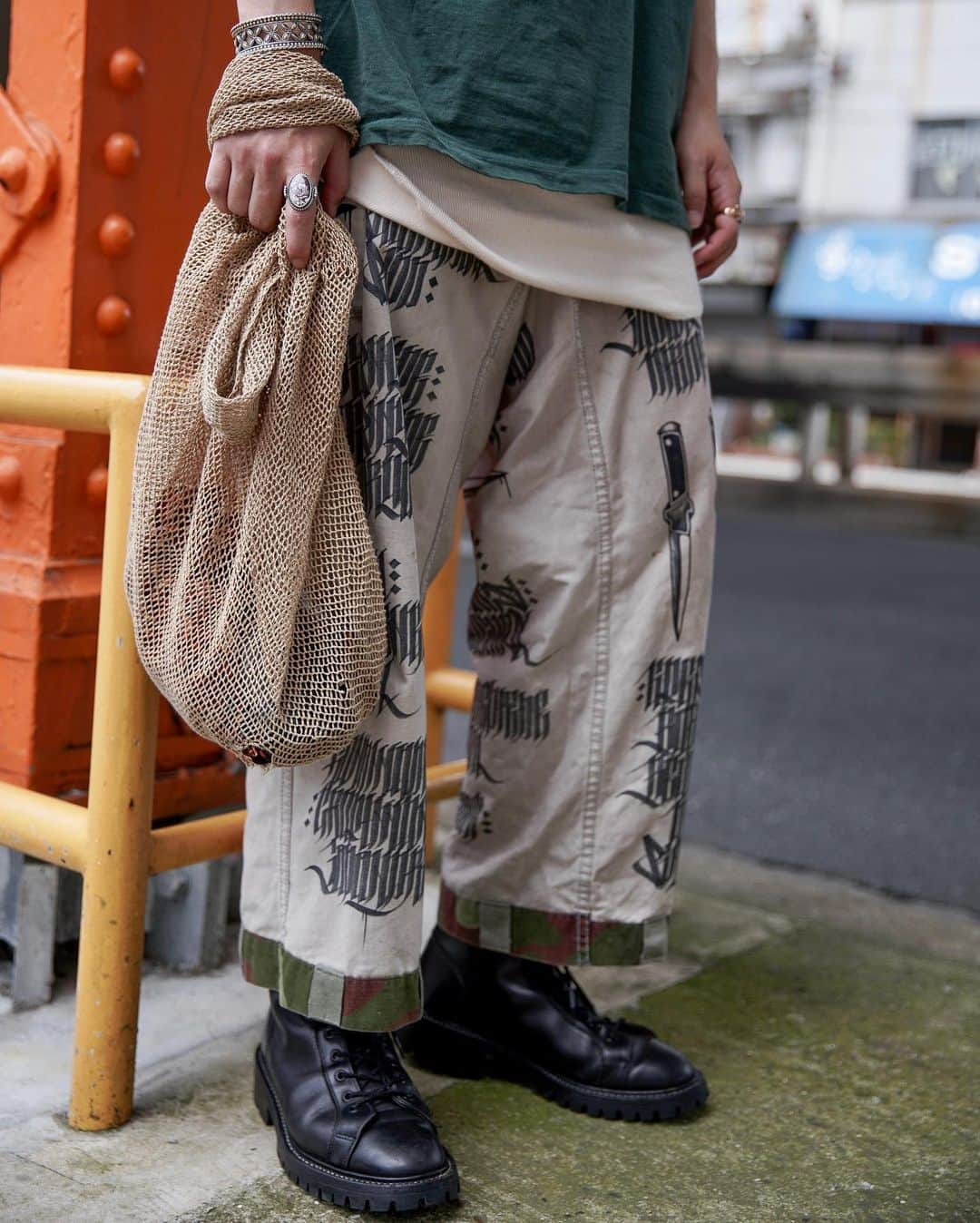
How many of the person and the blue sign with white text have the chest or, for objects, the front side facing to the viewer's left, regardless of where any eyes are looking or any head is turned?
0

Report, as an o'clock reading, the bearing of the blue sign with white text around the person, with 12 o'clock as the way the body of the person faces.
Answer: The blue sign with white text is roughly at 8 o'clock from the person.

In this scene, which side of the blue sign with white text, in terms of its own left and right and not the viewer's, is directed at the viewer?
front

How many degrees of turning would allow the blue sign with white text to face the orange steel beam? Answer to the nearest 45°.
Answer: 0° — it already faces it

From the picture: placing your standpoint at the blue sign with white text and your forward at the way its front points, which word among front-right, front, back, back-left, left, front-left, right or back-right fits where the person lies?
front

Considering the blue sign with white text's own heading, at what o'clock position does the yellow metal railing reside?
The yellow metal railing is roughly at 12 o'clock from the blue sign with white text.

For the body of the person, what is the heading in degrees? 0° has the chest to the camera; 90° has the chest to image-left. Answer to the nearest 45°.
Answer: approximately 315°

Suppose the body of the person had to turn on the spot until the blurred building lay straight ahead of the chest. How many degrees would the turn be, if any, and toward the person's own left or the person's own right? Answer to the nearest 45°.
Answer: approximately 135° to the person's own left
